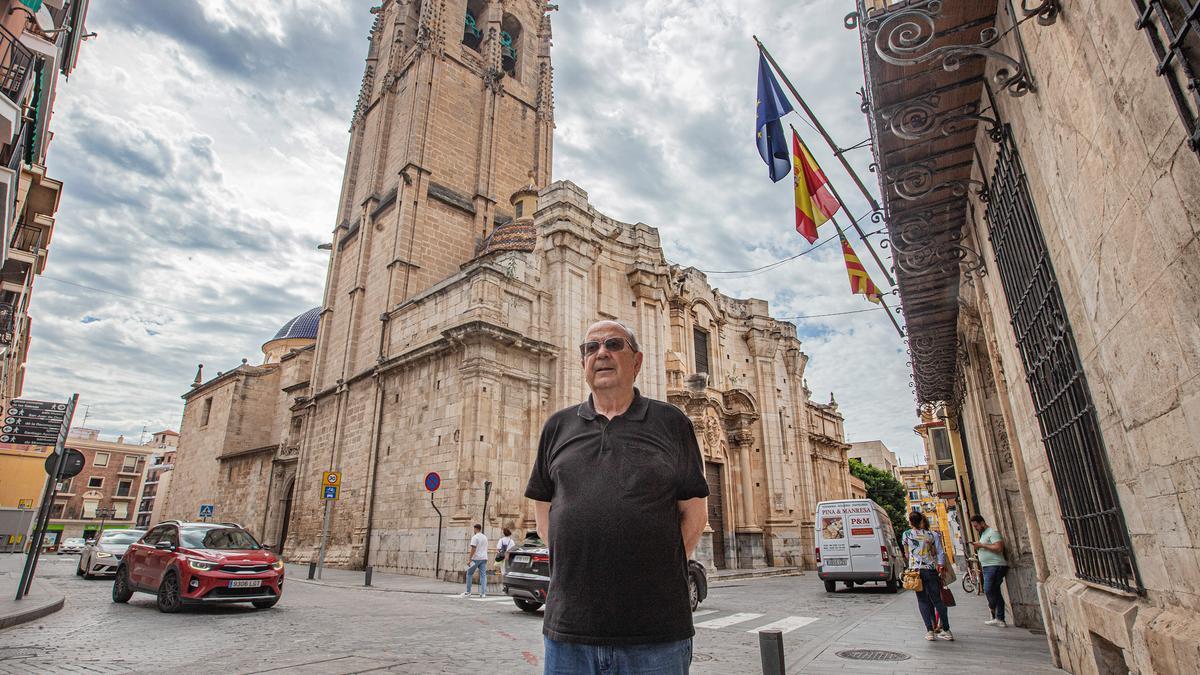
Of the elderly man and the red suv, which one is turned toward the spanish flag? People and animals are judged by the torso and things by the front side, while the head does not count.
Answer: the red suv

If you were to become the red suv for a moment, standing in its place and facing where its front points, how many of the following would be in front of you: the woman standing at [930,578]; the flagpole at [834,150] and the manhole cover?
3

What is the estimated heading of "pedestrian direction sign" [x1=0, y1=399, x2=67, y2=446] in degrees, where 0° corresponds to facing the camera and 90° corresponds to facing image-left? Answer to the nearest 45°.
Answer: approximately 0°

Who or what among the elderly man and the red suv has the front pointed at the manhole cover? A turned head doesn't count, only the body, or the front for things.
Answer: the red suv

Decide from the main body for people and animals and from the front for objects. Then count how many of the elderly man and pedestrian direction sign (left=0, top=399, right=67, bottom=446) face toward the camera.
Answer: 2

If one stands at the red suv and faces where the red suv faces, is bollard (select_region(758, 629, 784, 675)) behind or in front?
in front

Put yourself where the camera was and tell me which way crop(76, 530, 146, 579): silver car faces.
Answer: facing the viewer and to the right of the viewer

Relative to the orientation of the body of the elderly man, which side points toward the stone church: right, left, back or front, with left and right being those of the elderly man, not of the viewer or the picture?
back

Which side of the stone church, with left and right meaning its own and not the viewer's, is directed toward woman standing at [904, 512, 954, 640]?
front
